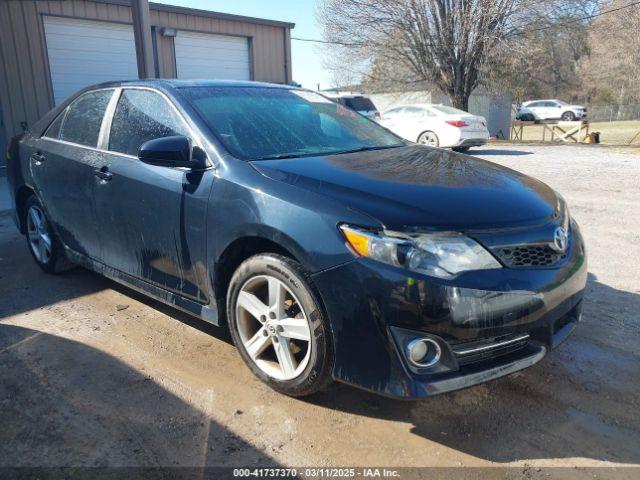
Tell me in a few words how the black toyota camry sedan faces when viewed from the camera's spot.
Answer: facing the viewer and to the right of the viewer

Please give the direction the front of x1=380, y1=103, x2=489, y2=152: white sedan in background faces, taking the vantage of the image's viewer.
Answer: facing away from the viewer and to the left of the viewer

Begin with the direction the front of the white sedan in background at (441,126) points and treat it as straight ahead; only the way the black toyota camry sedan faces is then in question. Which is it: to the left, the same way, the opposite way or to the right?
the opposite way

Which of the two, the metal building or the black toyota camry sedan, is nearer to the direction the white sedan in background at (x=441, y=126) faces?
the metal building

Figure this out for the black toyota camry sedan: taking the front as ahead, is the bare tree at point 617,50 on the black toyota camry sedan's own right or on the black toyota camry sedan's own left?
on the black toyota camry sedan's own left

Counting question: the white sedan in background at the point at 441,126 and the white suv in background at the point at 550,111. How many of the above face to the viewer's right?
1

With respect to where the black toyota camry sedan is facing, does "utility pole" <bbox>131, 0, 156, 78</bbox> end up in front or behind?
behind

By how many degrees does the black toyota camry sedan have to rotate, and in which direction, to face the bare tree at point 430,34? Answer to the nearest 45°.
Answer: approximately 135° to its left

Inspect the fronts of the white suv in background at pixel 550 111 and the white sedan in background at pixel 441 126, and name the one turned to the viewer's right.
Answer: the white suv in background at pixel 550 111

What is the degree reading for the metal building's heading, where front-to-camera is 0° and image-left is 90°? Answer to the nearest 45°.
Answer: approximately 315°

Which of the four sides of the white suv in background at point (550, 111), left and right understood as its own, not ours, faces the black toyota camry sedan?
right

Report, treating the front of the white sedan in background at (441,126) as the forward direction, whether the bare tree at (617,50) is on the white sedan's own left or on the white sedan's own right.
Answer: on the white sedan's own right

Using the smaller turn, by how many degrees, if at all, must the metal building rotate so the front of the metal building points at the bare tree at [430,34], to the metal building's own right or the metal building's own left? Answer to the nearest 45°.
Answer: approximately 90° to the metal building's own left

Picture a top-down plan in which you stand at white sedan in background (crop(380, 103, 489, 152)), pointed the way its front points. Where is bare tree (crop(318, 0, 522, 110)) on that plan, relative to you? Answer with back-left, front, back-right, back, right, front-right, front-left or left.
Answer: front-right

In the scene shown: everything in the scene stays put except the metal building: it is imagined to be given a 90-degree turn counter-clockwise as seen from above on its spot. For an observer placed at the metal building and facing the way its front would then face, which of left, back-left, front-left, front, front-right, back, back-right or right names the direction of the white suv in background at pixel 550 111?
front

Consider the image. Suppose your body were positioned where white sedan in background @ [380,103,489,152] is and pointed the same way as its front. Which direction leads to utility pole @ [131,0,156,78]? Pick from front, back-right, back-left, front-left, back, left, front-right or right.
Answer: left
